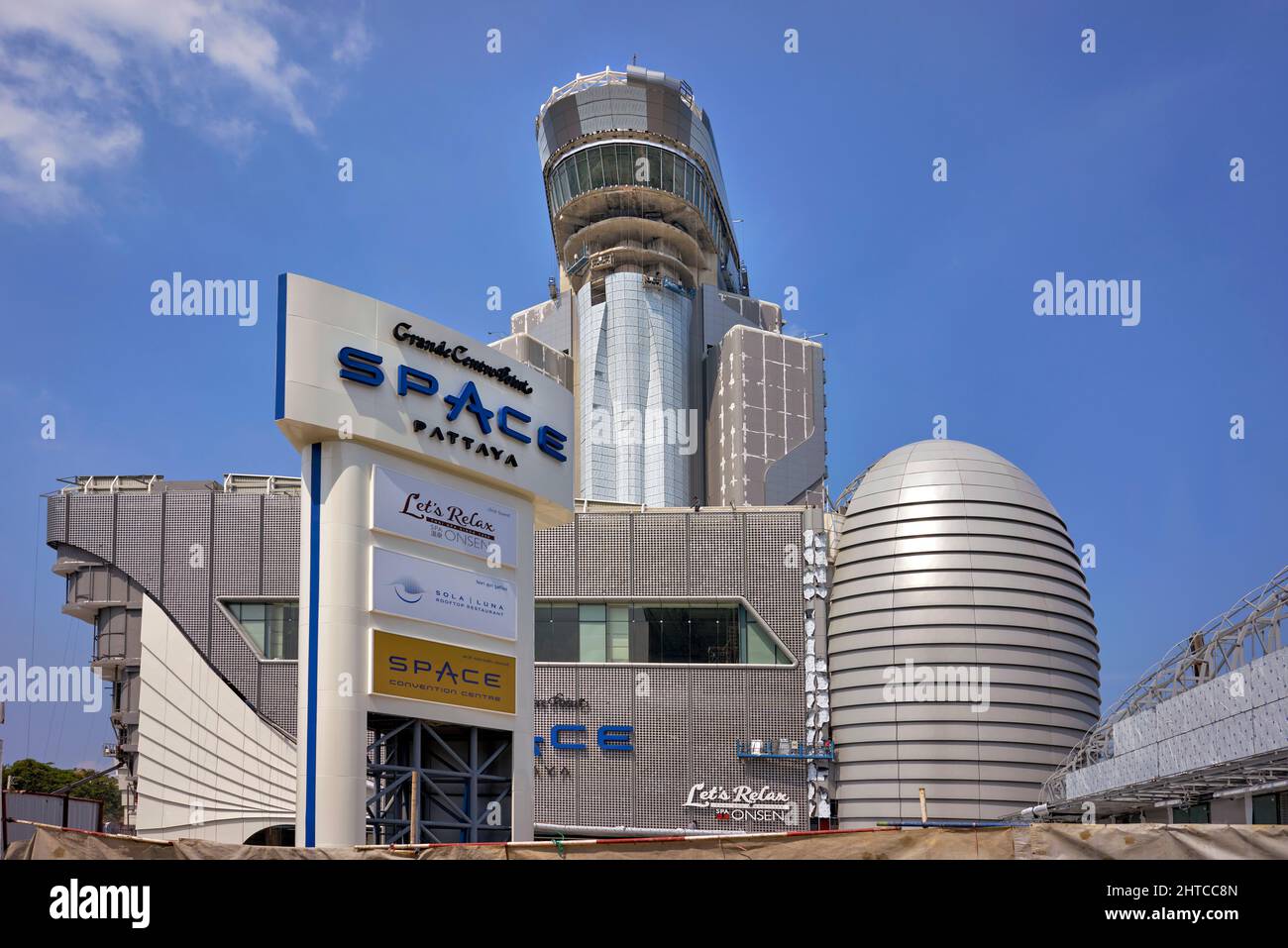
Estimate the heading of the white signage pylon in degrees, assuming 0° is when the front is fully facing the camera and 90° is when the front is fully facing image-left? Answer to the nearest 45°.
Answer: approximately 315°

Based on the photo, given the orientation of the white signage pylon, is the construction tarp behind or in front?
in front
